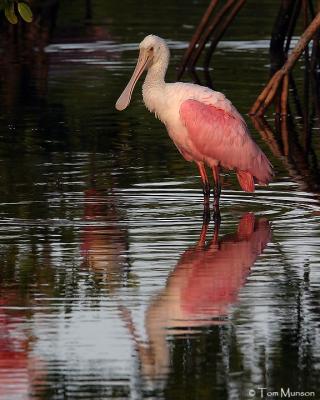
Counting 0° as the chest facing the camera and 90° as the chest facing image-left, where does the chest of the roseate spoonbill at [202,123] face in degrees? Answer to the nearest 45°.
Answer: approximately 90°
